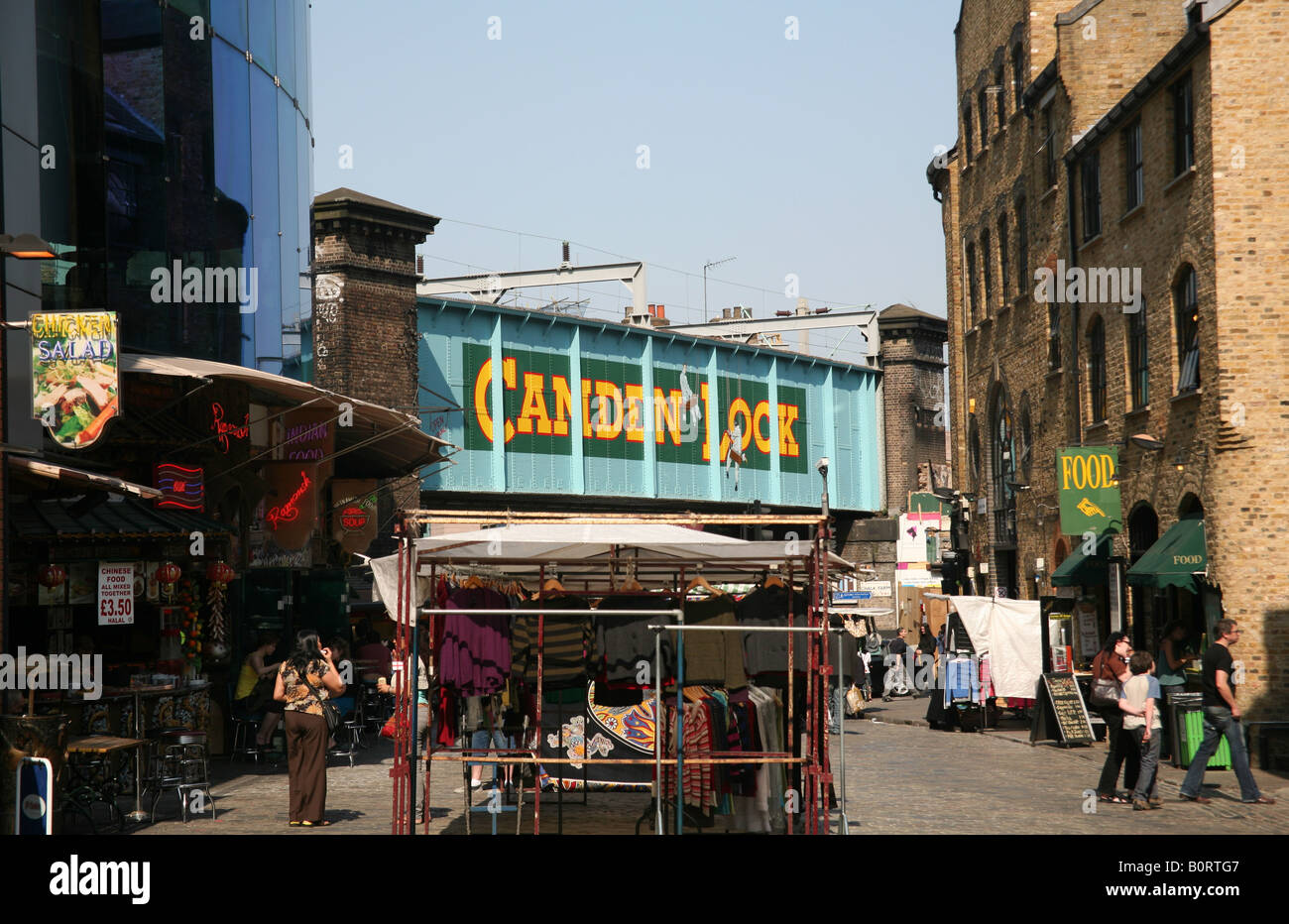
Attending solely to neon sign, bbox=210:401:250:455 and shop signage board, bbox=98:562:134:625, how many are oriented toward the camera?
2

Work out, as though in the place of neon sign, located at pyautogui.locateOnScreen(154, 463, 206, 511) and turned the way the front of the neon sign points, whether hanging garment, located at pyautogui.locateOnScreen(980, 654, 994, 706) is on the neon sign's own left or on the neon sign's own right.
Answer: on the neon sign's own left

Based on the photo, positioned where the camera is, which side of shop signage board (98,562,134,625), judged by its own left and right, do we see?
front

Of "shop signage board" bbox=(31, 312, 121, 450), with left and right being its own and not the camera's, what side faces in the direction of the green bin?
left

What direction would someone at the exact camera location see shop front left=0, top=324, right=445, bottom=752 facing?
facing the viewer and to the right of the viewer

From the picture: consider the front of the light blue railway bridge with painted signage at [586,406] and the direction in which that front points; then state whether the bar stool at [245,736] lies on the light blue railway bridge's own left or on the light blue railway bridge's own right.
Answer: on the light blue railway bridge's own right

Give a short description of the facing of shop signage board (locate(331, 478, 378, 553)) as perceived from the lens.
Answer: facing the viewer
